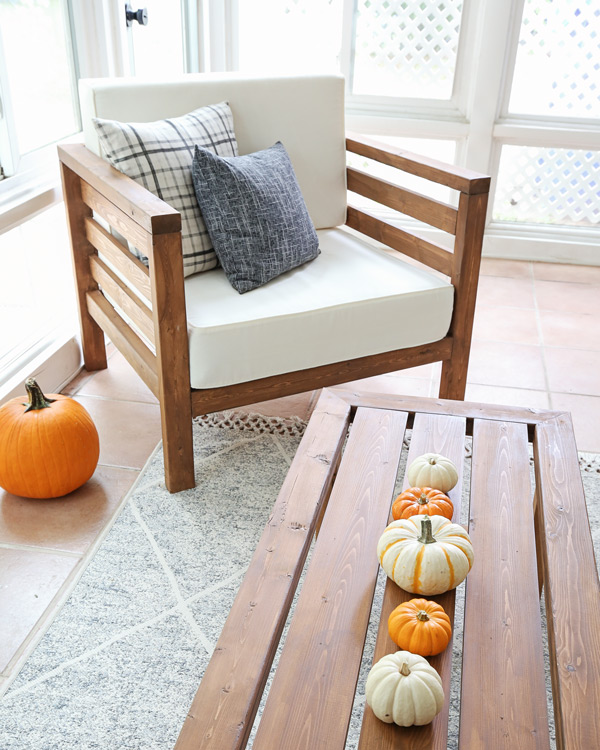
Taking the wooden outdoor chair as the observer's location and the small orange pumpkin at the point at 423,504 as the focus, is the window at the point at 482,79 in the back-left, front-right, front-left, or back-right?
back-left

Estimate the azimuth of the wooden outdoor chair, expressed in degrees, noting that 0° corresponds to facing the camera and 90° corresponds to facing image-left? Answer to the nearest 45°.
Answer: approximately 315°

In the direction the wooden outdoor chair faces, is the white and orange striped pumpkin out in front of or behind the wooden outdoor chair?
in front

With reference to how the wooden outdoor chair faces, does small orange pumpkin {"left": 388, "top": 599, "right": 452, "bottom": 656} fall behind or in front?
in front

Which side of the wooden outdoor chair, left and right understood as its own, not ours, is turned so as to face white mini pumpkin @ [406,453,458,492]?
front

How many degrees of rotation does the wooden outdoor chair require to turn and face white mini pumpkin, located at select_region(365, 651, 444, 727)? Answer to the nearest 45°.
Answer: approximately 45° to its right
